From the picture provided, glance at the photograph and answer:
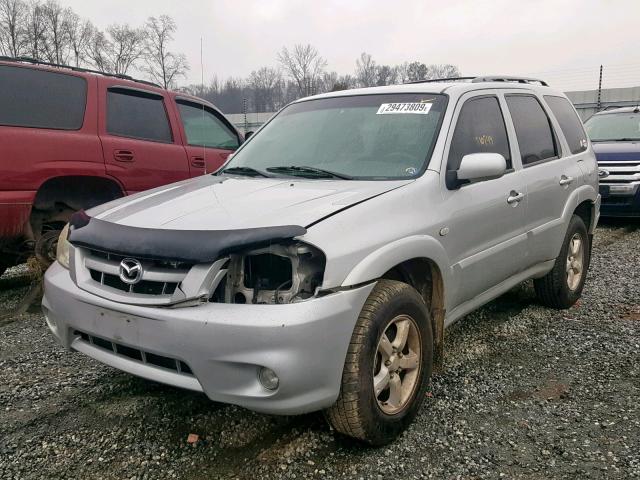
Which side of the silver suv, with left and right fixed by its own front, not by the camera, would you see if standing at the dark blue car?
back

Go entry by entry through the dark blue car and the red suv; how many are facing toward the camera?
1

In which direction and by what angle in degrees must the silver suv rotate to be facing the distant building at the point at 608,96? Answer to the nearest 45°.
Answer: approximately 180°

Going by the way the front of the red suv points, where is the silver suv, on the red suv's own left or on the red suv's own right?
on the red suv's own right

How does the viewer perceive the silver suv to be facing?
facing the viewer and to the left of the viewer

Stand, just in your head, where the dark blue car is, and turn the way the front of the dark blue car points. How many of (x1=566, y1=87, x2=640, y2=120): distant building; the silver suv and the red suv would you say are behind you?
1

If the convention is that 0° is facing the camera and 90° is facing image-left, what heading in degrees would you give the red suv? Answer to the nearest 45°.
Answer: approximately 225°

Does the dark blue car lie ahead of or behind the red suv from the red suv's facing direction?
ahead

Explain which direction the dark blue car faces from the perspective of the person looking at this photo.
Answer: facing the viewer
